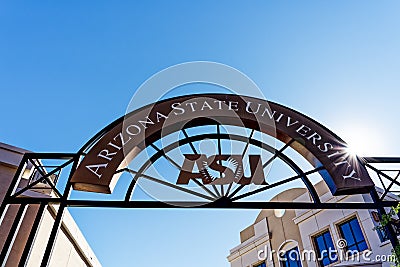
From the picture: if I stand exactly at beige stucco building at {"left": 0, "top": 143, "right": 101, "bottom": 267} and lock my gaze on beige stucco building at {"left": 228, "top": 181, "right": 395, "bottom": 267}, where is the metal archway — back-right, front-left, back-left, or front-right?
front-right

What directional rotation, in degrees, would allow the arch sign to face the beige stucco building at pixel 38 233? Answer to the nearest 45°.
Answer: approximately 90° to its right

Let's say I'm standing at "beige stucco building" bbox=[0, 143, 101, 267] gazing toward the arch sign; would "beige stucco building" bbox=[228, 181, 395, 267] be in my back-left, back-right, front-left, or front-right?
front-left

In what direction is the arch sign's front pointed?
toward the camera

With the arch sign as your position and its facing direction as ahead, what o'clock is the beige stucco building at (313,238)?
The beige stucco building is roughly at 7 o'clock from the arch sign.
